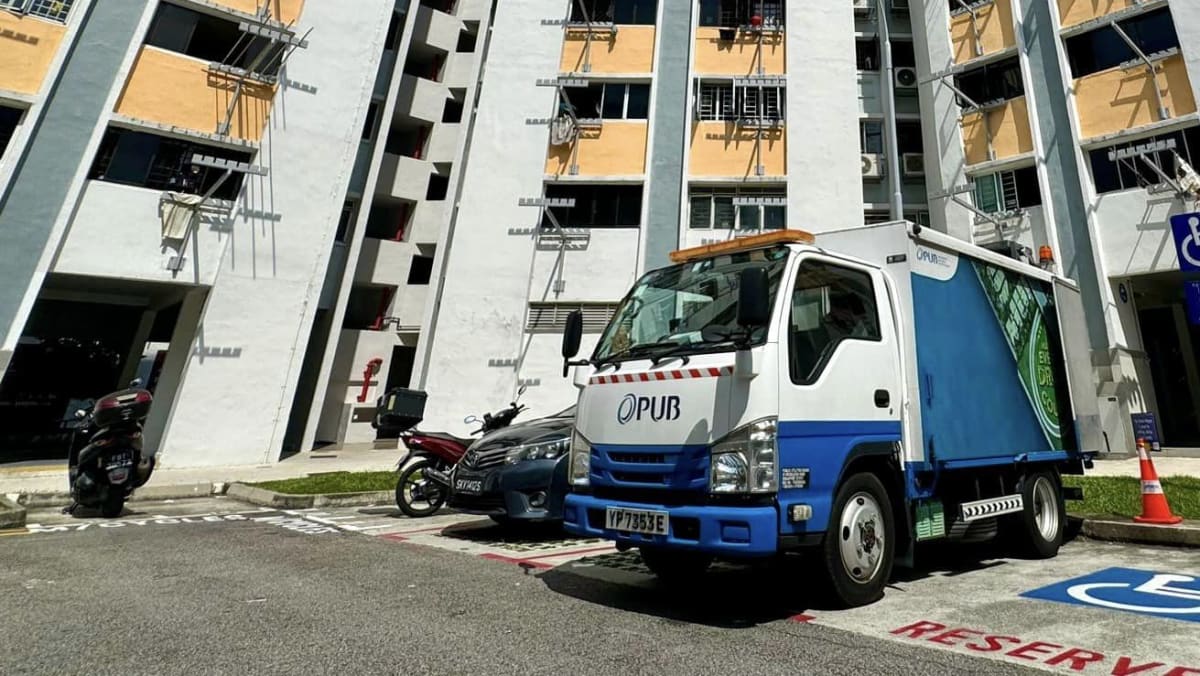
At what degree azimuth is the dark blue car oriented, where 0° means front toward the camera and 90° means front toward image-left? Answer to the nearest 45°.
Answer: approximately 45°

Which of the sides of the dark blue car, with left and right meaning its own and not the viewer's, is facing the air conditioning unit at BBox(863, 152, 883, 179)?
back

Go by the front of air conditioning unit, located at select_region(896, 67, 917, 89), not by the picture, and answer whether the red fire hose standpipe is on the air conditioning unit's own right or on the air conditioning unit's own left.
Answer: on the air conditioning unit's own right

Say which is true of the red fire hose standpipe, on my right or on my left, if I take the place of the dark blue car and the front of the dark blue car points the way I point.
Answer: on my right

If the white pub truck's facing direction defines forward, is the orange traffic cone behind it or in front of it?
behind

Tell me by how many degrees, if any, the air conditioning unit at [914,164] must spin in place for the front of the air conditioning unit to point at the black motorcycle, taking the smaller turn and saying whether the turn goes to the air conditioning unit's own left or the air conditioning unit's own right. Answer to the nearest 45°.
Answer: approximately 45° to the air conditioning unit's own right

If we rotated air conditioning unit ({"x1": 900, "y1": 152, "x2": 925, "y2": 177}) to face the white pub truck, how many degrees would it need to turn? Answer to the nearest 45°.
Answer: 0° — it already faces it

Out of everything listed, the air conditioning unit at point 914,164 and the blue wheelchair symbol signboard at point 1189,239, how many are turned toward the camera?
2

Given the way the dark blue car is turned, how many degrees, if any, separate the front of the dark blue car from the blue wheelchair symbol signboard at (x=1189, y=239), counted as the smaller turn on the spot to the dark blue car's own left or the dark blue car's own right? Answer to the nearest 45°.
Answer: approximately 135° to the dark blue car's own left
